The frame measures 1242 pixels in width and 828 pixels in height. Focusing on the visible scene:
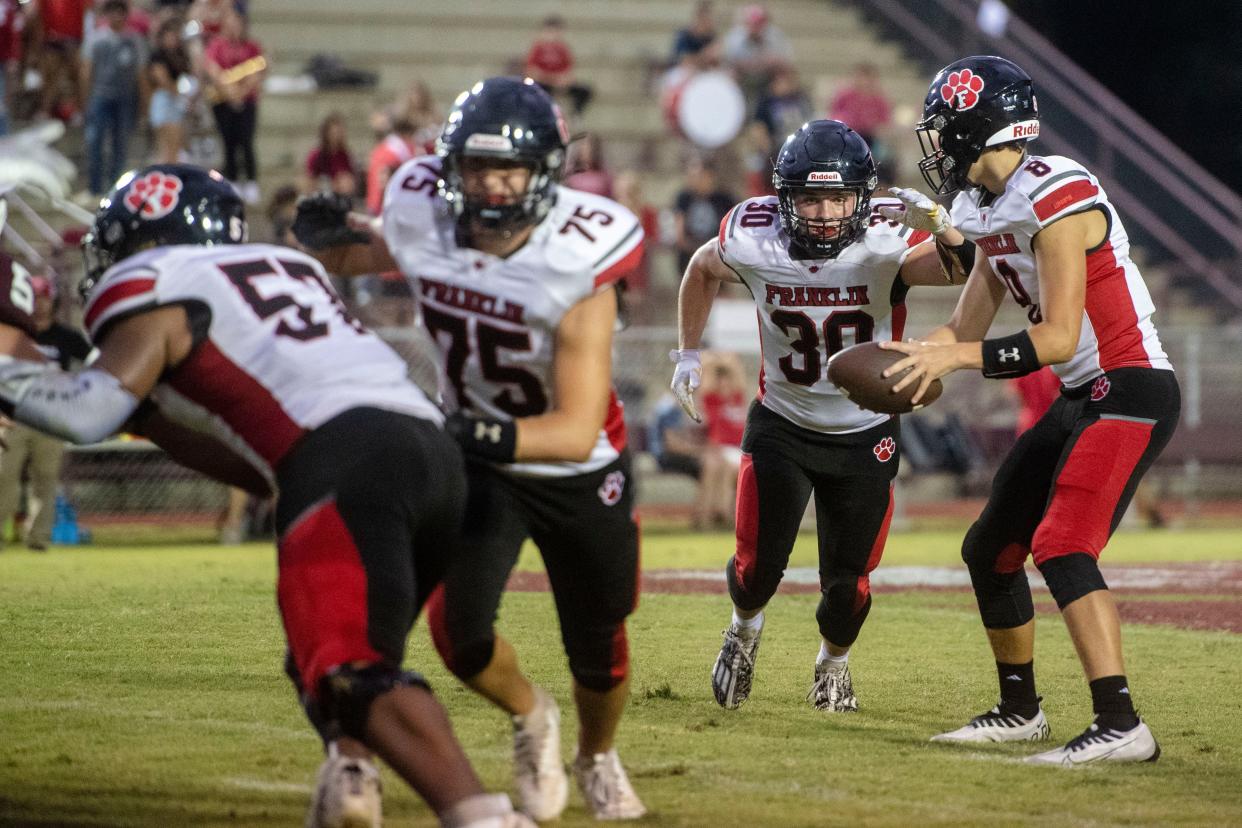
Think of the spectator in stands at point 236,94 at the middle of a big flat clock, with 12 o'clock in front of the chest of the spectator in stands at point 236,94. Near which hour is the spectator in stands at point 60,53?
the spectator in stands at point 60,53 is roughly at 4 o'clock from the spectator in stands at point 236,94.

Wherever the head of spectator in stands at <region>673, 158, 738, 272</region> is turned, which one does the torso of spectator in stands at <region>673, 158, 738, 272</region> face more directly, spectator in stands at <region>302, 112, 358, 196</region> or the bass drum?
the spectator in stands

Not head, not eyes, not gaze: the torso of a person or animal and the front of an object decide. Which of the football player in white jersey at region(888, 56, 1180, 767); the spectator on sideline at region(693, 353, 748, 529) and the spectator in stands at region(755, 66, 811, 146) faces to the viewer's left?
the football player in white jersey

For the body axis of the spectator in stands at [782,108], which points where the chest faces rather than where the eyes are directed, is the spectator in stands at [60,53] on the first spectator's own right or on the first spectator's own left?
on the first spectator's own right

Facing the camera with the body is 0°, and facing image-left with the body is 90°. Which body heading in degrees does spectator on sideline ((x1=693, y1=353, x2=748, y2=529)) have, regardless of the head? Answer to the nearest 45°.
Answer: approximately 0°

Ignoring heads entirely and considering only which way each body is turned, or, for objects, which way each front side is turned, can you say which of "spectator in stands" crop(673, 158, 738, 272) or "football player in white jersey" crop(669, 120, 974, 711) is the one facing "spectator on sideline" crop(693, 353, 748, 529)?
"spectator in stands" crop(673, 158, 738, 272)

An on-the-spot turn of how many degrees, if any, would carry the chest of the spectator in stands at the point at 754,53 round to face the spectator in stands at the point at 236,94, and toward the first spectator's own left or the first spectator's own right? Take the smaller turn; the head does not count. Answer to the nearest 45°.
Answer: approximately 45° to the first spectator's own right

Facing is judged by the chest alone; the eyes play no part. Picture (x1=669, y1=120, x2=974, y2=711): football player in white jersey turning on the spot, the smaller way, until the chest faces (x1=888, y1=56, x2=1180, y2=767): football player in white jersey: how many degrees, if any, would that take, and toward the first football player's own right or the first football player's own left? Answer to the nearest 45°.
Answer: approximately 45° to the first football player's own left

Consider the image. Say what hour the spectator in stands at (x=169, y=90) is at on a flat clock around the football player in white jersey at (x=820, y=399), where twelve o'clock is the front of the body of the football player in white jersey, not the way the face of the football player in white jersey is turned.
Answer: The spectator in stands is roughly at 5 o'clock from the football player in white jersey.

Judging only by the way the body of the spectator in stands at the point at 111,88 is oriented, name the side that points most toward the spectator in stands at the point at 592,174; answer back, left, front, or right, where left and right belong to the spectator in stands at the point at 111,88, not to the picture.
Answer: left
